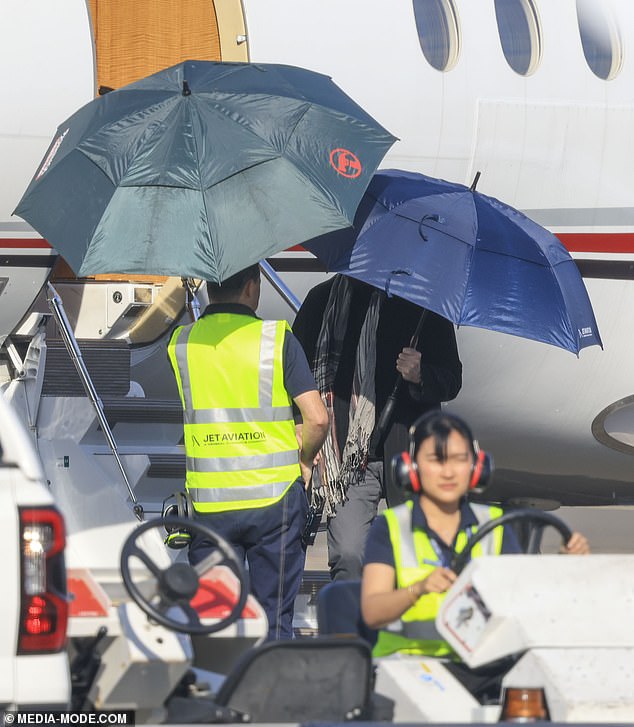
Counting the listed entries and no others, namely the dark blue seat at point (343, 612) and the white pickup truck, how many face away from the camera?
1

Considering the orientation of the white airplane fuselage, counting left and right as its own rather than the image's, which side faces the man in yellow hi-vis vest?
left

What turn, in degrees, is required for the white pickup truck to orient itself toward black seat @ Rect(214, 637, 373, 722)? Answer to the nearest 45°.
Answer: approximately 90° to its right

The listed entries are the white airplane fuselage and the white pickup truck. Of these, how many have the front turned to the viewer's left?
1

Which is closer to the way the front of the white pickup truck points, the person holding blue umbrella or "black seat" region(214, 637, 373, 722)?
the person holding blue umbrella

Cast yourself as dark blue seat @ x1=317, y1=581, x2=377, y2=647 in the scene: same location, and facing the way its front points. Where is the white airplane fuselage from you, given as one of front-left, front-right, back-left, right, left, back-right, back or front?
back-left

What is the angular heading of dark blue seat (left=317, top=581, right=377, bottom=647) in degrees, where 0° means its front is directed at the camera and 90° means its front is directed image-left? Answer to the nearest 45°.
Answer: approximately 315°

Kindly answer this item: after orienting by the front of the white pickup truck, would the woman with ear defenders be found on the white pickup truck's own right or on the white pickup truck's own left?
on the white pickup truck's own right

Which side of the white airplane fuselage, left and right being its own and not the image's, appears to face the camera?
left

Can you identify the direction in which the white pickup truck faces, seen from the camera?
facing away from the viewer

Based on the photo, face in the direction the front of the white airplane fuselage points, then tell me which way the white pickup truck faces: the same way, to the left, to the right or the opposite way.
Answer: to the right
